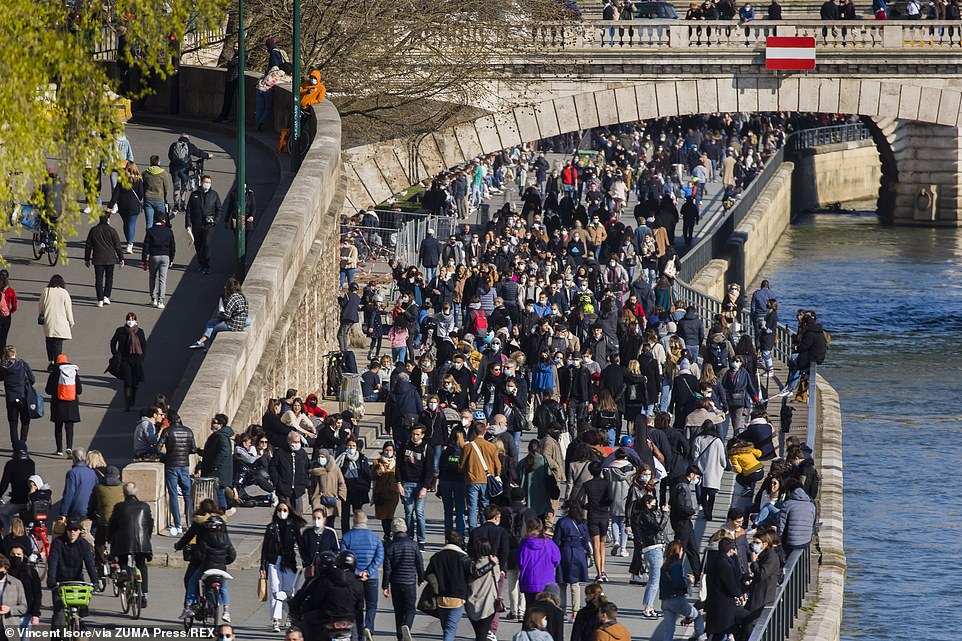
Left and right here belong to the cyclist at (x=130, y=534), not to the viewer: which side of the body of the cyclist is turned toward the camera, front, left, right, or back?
back

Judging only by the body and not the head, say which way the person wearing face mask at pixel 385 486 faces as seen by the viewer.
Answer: toward the camera

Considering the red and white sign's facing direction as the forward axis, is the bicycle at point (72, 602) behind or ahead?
ahead

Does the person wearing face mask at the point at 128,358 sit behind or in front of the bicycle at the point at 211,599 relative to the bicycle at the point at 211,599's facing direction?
in front

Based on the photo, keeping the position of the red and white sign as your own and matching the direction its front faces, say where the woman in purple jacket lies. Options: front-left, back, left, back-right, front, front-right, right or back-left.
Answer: front

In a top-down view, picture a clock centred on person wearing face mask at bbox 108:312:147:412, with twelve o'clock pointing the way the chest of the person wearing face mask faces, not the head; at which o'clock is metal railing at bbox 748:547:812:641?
The metal railing is roughly at 10 o'clock from the person wearing face mask.

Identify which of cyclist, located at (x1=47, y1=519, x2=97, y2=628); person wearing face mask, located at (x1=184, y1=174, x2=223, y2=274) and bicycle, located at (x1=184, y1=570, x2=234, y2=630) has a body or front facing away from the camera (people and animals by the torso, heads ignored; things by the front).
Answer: the bicycle

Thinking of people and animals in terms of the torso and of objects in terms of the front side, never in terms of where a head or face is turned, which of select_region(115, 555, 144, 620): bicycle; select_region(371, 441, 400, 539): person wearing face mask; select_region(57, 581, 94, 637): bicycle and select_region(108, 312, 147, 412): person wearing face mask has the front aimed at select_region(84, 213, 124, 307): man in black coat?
select_region(115, 555, 144, 620): bicycle

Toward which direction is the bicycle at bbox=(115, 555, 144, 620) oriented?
away from the camera

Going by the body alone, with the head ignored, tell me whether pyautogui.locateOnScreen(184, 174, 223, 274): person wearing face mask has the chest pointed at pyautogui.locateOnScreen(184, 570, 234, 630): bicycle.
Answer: yes

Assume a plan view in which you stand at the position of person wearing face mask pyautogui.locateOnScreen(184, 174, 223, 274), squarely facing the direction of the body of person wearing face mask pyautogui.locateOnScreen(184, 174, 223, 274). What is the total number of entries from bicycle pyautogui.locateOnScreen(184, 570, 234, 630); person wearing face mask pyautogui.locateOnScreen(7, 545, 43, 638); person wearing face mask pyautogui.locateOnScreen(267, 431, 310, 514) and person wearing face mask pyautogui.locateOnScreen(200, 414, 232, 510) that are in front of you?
4

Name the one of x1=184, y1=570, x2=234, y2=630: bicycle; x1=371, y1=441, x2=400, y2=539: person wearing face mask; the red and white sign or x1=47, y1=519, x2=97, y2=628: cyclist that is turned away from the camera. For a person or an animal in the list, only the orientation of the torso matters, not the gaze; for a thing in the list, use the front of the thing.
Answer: the bicycle

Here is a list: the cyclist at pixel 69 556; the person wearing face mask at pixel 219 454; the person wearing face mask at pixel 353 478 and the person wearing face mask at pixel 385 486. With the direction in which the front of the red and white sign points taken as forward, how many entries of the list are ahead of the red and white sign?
4
